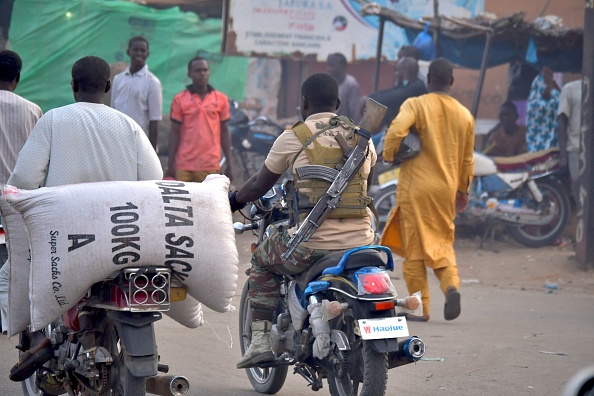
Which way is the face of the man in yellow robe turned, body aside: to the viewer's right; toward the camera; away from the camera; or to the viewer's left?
away from the camera

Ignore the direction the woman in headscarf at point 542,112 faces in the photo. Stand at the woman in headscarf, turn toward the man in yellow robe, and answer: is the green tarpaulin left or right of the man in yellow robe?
right

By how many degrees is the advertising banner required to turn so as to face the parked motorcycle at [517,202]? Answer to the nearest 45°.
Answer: approximately 90° to its left

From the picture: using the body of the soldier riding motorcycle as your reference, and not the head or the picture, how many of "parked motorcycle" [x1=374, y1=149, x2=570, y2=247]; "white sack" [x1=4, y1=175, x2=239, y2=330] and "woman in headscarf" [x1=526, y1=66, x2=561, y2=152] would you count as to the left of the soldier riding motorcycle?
1

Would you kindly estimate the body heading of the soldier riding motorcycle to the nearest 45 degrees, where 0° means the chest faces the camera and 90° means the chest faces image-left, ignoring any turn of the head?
approximately 135°

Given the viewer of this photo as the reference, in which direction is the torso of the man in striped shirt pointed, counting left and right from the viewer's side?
facing away from the viewer

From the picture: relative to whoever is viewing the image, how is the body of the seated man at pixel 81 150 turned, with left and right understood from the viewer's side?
facing away from the viewer

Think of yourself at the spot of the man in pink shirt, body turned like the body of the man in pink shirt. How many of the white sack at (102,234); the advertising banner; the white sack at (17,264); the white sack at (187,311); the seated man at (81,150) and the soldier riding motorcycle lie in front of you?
5

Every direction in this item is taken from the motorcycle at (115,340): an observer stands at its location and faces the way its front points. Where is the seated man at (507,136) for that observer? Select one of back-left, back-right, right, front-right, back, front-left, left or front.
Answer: right

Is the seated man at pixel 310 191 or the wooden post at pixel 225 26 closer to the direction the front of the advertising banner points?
the seated man

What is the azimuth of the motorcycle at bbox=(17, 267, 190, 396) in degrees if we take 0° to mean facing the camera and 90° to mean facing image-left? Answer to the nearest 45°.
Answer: approximately 135°
